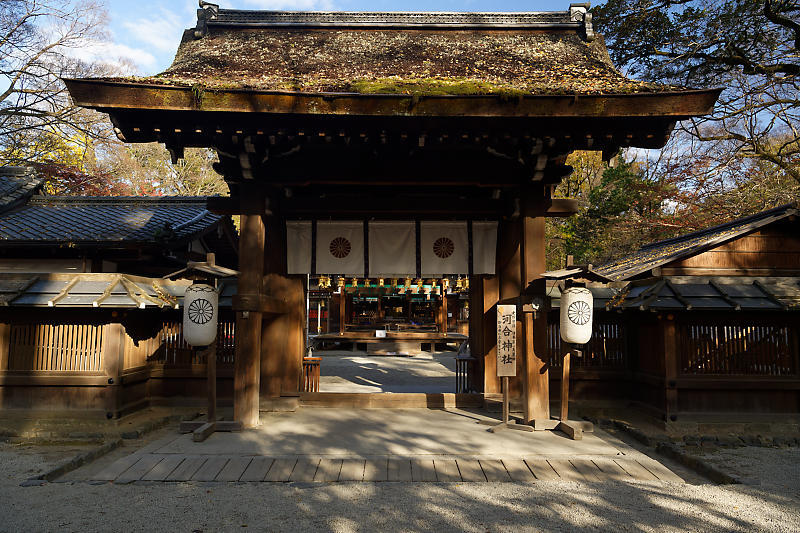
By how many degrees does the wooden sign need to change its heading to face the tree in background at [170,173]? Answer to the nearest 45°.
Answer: approximately 135° to its right

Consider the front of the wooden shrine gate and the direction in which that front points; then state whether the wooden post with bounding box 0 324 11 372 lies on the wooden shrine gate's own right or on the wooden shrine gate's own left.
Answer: on the wooden shrine gate's own right

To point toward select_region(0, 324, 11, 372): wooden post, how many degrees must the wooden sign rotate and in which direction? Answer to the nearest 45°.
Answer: approximately 90° to its right

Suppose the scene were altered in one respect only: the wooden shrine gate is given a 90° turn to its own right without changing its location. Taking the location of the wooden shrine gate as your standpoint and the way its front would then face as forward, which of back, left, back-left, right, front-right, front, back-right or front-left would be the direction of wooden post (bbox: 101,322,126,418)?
front

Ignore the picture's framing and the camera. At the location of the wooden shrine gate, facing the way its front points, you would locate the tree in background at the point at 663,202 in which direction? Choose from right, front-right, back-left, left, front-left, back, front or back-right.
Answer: back-left

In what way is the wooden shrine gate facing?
toward the camera

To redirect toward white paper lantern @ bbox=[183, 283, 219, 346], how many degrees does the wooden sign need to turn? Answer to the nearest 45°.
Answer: approximately 90° to its right

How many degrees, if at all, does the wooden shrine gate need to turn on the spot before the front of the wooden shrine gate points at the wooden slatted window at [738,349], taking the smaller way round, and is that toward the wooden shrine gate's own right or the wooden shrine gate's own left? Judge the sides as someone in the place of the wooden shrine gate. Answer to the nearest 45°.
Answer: approximately 90° to the wooden shrine gate's own left

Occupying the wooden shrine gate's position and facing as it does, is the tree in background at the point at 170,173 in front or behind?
behind

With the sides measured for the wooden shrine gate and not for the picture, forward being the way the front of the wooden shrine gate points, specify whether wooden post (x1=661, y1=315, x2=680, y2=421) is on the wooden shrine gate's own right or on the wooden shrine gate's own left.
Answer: on the wooden shrine gate's own left
